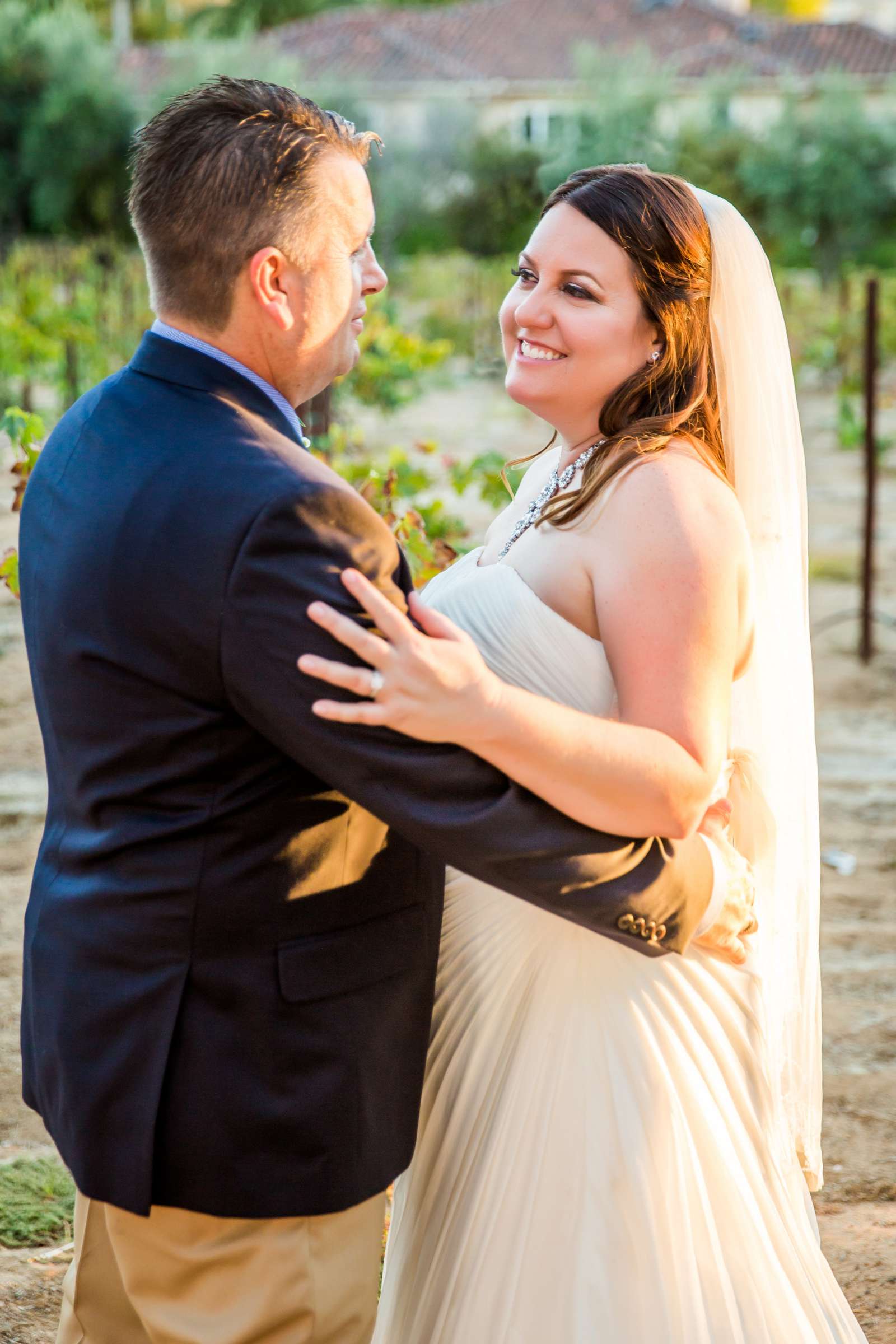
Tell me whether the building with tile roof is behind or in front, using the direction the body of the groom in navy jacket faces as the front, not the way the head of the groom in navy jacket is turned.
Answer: in front

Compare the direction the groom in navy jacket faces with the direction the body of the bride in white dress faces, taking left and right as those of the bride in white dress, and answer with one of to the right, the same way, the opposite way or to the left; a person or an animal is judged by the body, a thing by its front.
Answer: the opposite way

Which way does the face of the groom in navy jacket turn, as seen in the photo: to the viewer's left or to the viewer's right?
to the viewer's right

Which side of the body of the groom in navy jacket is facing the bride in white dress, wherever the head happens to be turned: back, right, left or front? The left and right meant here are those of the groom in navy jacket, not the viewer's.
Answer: front

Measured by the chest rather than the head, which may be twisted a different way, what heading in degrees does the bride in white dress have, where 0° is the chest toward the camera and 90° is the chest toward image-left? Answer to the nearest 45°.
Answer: approximately 45°

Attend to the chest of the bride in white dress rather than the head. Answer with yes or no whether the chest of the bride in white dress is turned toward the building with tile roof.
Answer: no

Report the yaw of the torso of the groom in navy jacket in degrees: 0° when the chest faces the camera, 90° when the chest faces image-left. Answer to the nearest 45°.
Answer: approximately 225°

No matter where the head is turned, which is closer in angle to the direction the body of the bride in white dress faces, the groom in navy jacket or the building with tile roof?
the groom in navy jacket

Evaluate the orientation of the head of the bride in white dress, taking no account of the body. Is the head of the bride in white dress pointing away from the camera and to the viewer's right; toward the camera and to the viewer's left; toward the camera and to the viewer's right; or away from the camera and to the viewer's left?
toward the camera and to the viewer's left

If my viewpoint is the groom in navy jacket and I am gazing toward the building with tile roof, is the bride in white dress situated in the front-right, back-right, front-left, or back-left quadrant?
front-right

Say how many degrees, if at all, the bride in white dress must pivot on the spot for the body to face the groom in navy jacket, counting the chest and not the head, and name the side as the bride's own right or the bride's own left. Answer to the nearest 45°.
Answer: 0° — they already face them
